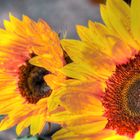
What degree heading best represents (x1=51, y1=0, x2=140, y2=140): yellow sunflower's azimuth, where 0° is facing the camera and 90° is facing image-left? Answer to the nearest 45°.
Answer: approximately 0°

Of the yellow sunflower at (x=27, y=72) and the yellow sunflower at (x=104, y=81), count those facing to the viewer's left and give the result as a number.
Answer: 0
